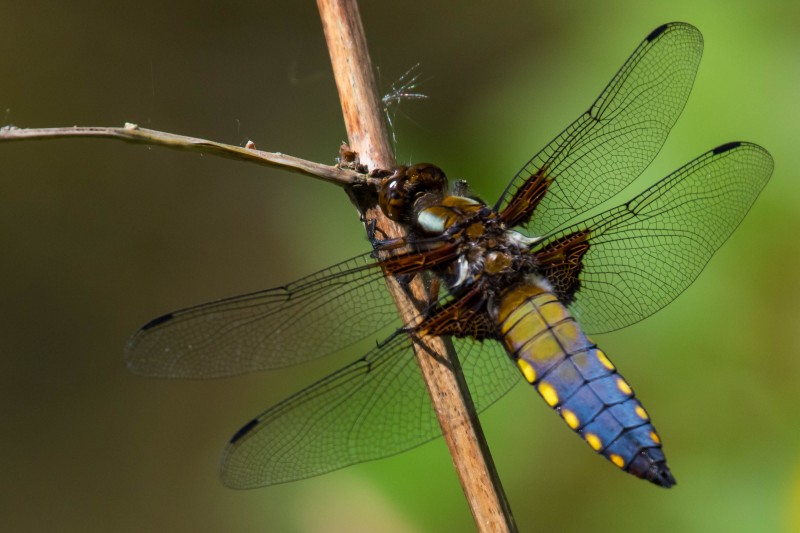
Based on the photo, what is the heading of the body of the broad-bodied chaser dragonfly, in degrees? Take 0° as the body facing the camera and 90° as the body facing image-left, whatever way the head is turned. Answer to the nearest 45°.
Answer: approximately 135°
